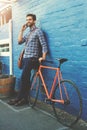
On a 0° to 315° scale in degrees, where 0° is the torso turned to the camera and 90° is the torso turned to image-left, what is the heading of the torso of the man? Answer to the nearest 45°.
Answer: approximately 45°

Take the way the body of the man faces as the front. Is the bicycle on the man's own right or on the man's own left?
on the man's own left
